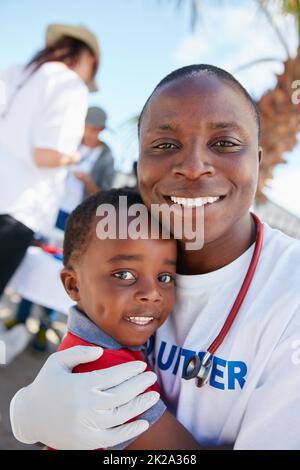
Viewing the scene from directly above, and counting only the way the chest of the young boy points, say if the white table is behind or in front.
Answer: behind

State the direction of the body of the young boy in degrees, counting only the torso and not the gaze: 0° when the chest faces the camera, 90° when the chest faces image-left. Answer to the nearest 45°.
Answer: approximately 315°

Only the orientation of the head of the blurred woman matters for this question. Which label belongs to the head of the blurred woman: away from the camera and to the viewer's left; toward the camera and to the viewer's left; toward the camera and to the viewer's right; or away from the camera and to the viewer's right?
away from the camera and to the viewer's right

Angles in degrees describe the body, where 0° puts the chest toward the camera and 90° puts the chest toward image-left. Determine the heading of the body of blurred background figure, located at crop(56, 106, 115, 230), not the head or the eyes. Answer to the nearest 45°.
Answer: approximately 45°
